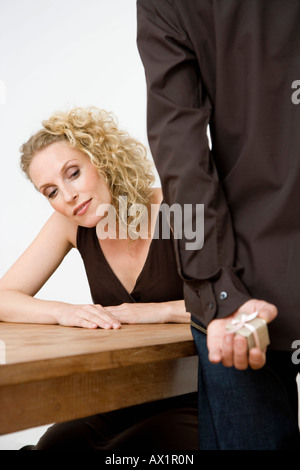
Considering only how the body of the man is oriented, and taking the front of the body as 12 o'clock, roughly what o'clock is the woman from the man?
The woman is roughly at 11 o'clock from the man.

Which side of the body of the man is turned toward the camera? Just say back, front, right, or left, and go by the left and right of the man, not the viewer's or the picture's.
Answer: back
